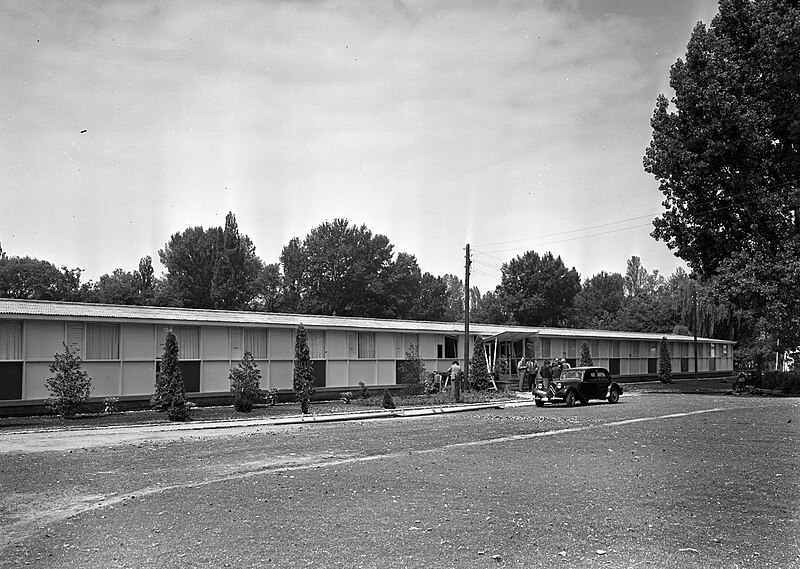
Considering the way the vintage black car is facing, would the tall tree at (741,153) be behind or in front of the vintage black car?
behind

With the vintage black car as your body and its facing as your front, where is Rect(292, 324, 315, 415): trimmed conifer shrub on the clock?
The trimmed conifer shrub is roughly at 1 o'clock from the vintage black car.

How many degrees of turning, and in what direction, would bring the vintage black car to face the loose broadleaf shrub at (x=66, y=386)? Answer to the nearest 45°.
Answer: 0° — it already faces it

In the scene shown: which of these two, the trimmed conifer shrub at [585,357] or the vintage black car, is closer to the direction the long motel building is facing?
the vintage black car

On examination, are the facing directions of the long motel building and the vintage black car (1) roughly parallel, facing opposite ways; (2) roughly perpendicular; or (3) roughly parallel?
roughly perpendicular

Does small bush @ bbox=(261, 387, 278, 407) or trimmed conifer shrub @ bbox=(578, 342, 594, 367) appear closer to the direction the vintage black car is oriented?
the small bush

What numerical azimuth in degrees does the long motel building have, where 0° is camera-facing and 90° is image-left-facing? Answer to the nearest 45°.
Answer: approximately 315°

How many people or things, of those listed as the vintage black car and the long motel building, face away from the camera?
0
